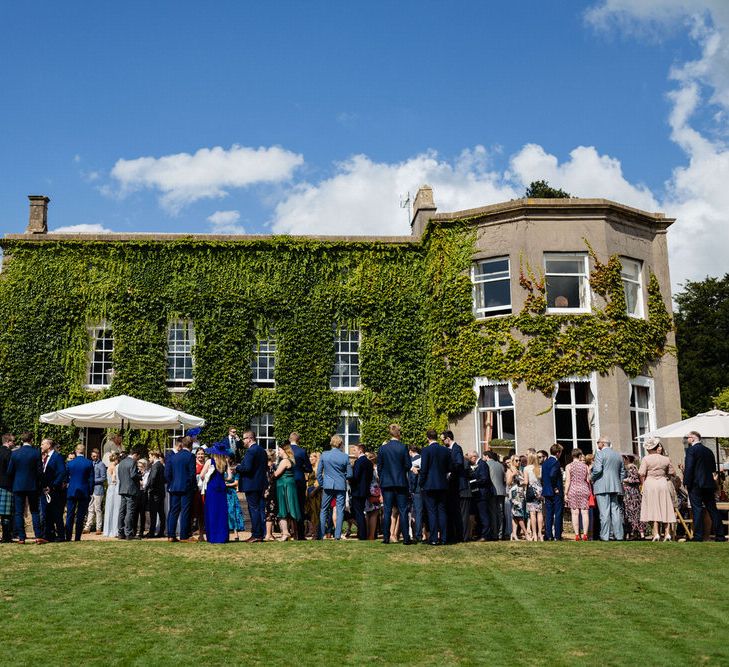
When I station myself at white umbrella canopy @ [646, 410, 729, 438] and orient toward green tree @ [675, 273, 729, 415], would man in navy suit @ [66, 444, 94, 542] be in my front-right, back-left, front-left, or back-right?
back-left

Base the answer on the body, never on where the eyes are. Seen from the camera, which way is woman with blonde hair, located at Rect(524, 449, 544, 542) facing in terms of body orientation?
away from the camera

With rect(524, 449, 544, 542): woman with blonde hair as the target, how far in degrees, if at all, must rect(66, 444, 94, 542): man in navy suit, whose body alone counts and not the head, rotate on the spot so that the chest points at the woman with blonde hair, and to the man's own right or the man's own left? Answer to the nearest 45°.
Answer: approximately 90° to the man's own right

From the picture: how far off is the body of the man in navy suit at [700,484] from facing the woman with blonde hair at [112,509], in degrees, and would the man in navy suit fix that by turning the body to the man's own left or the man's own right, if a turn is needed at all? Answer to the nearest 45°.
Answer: approximately 45° to the man's own left
